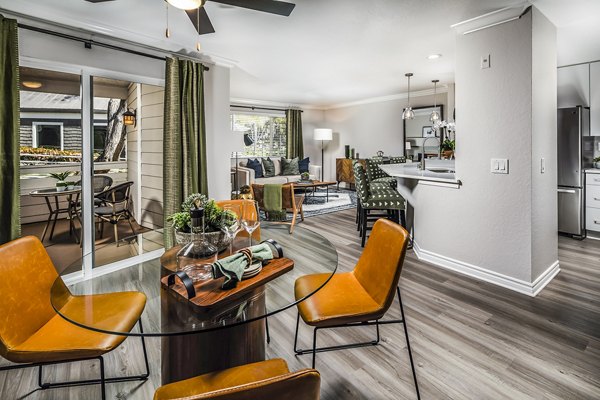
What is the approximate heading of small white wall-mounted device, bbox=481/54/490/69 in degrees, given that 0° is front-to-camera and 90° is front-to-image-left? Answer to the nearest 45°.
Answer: approximately 45°

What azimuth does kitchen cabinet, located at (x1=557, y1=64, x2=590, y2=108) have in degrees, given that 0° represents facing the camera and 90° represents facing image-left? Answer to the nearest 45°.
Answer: approximately 45°

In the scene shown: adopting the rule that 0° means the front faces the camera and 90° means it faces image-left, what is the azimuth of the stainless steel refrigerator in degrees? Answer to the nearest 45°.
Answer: approximately 45°
